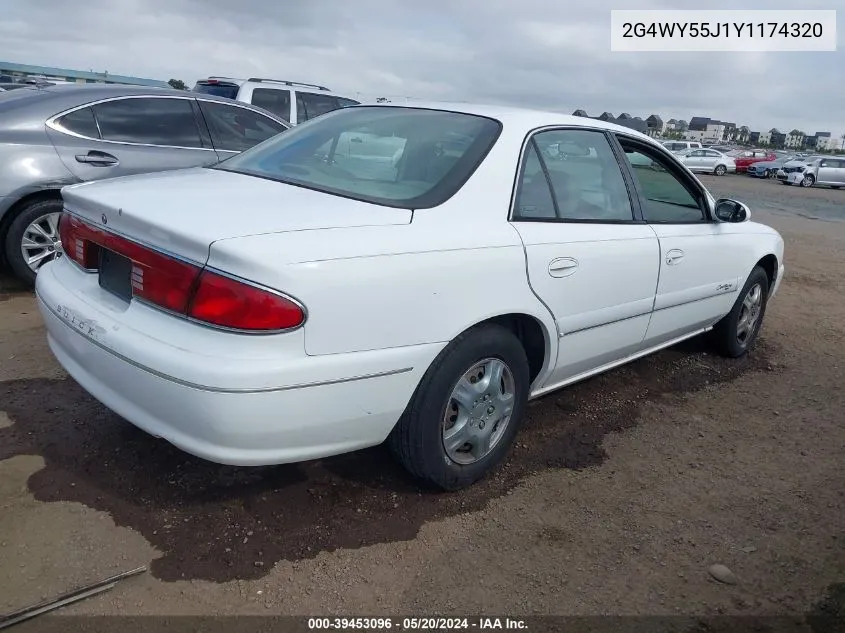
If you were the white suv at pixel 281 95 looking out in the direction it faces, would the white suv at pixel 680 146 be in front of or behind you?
in front

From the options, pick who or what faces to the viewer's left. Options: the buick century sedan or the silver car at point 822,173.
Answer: the silver car

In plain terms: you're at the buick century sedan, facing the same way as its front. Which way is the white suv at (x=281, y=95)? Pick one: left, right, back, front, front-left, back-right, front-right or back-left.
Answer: front-left

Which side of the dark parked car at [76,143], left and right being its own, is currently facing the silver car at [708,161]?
front

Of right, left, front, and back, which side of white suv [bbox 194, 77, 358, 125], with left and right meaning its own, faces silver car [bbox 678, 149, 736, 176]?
front

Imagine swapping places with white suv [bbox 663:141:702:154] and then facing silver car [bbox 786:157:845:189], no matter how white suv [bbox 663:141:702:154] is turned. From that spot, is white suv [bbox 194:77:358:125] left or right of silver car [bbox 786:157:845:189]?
right

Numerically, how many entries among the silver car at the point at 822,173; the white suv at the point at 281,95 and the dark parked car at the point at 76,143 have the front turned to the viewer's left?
1

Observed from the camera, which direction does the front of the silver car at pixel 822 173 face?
facing to the left of the viewer

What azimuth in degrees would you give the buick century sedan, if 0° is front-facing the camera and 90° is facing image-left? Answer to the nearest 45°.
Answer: approximately 225°

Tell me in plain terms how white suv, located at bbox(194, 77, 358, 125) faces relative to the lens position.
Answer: facing away from the viewer and to the right of the viewer
